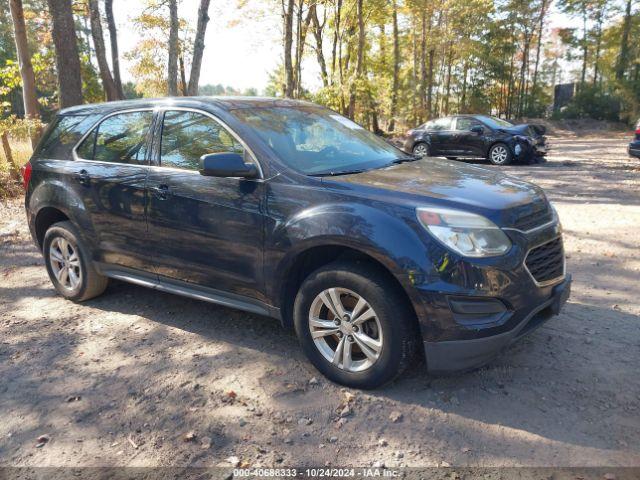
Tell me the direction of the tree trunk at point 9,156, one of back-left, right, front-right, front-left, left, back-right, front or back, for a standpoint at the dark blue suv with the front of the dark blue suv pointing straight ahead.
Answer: back

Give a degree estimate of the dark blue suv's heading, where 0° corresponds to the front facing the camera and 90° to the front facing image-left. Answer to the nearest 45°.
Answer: approximately 315°

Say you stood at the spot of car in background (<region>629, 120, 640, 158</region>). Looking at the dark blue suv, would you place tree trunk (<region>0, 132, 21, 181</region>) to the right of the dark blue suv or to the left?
right

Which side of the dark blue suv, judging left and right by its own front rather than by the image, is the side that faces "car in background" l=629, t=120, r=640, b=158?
left

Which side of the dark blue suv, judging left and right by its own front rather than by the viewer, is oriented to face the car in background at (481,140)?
left
